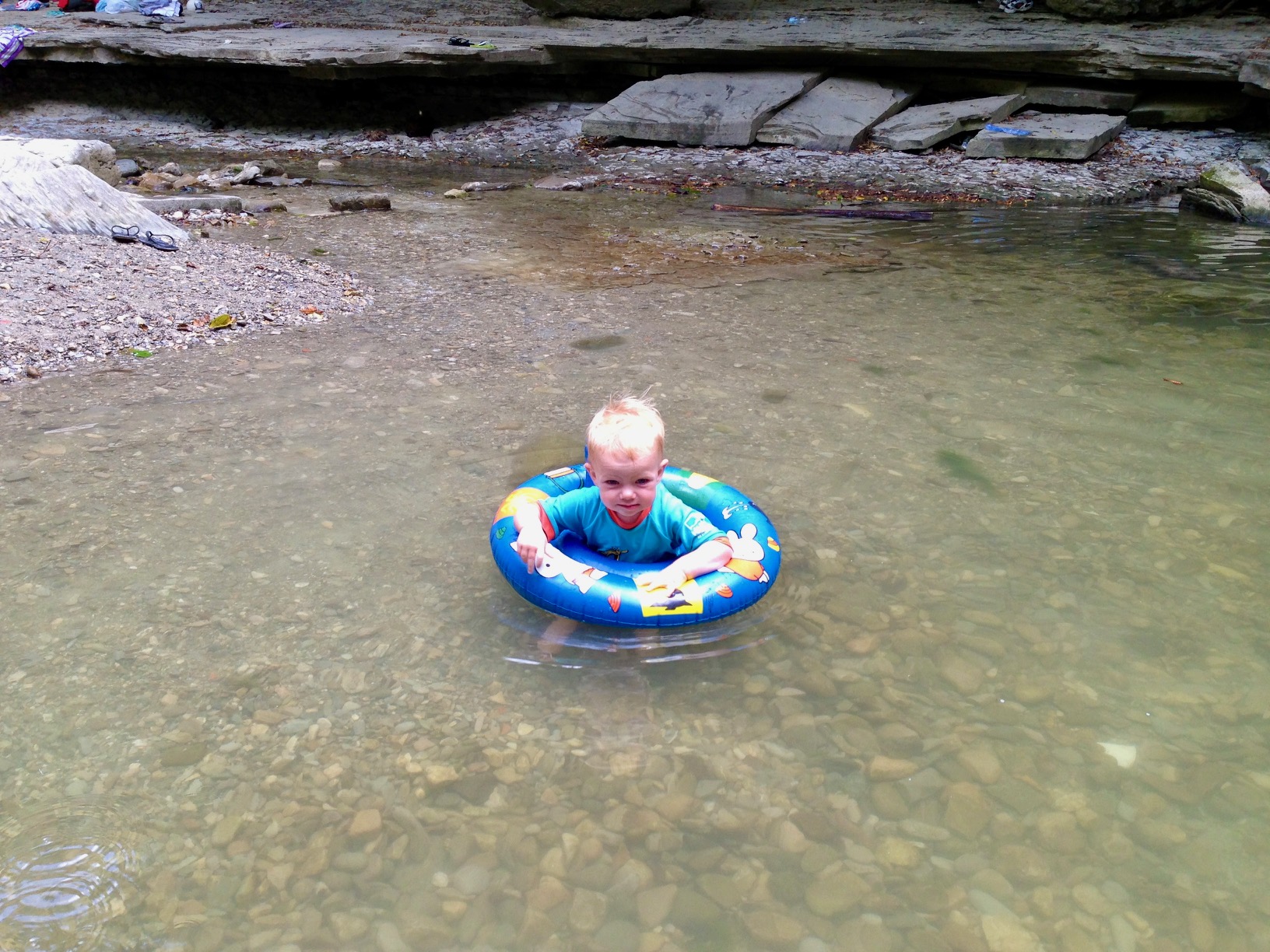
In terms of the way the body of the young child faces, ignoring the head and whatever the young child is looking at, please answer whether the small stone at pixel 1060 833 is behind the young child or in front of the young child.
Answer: in front

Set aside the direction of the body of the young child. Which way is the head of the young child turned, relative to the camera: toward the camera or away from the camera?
toward the camera

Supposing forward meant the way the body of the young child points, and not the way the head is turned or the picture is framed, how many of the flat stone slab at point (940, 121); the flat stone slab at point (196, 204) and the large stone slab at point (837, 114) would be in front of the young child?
0

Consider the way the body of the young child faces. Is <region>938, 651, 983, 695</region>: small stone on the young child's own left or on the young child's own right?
on the young child's own left

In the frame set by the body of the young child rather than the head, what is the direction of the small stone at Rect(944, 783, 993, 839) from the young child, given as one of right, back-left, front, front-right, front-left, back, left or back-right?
front-left

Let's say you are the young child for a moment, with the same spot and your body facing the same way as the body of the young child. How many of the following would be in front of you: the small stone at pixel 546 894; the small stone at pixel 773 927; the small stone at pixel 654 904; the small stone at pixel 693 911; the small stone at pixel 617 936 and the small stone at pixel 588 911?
6

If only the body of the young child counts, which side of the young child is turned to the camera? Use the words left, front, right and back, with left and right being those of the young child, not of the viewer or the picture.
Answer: front

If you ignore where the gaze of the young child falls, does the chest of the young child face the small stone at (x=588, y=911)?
yes

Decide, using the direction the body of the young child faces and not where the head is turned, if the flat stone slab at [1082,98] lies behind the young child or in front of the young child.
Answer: behind

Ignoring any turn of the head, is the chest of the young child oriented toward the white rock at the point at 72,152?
no

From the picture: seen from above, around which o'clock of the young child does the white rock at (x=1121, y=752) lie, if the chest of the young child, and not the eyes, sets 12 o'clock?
The white rock is roughly at 10 o'clock from the young child.

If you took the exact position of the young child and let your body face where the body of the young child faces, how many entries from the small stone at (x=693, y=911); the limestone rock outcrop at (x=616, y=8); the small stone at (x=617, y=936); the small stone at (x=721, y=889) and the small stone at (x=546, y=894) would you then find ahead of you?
4

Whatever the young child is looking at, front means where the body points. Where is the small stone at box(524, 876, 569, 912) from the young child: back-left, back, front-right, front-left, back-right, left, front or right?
front

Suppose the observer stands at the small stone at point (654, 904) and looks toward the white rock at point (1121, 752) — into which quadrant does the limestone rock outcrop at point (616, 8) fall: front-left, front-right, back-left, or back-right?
front-left

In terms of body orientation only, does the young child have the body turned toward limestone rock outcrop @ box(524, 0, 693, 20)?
no

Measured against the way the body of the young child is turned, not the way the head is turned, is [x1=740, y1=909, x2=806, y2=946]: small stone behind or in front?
in front

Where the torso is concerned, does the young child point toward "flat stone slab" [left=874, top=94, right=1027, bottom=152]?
no

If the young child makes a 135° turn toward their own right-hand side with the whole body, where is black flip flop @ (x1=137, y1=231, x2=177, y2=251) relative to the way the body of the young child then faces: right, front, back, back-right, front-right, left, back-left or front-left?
front

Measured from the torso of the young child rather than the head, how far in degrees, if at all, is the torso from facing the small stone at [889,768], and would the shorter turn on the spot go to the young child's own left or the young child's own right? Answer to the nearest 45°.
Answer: approximately 45° to the young child's own left

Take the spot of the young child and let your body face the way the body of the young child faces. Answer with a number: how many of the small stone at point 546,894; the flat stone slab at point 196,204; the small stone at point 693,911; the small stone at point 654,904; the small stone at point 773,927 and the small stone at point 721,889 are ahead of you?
5

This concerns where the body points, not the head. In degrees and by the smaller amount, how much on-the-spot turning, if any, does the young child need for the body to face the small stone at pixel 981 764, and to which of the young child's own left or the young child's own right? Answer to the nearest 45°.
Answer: approximately 45° to the young child's own left
